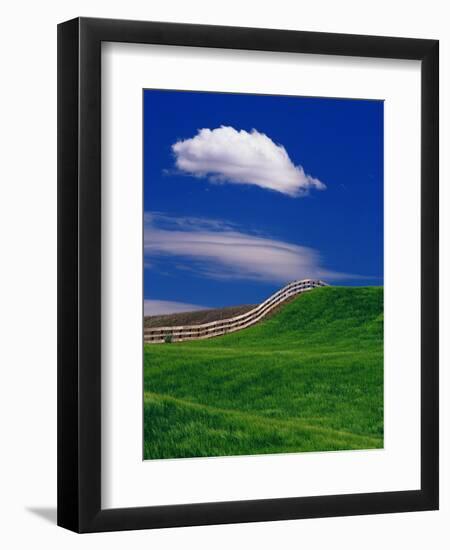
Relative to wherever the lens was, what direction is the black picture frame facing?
facing the viewer and to the right of the viewer
